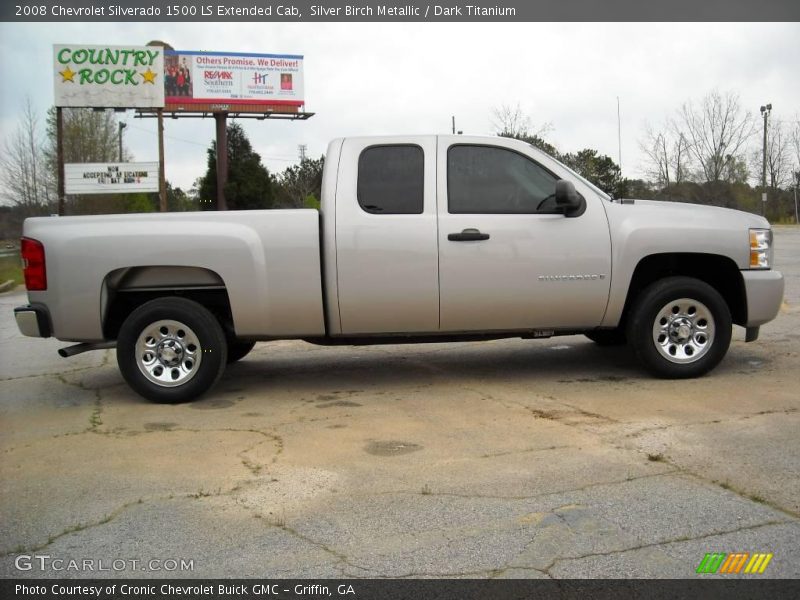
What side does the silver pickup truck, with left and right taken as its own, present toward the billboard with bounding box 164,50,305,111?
left

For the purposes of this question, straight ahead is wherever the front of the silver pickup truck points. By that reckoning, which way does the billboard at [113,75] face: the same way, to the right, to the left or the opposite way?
to the right

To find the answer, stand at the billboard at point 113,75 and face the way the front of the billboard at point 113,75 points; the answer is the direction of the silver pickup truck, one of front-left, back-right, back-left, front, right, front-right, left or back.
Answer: front

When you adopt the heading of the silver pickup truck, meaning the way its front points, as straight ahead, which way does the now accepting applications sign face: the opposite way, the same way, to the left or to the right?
to the right

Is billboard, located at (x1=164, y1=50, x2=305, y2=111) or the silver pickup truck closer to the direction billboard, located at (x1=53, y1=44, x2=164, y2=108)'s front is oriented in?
the silver pickup truck

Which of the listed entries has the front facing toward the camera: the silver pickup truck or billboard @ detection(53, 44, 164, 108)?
the billboard

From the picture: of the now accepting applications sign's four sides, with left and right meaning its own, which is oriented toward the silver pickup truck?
front

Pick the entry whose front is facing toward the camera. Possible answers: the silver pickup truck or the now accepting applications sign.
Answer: the now accepting applications sign

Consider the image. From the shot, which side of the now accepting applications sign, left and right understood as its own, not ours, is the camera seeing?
front

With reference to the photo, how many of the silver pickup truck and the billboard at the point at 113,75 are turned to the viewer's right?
1

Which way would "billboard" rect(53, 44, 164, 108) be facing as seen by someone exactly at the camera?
facing the viewer

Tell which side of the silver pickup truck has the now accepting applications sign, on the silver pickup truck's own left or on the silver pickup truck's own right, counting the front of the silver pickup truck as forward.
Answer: on the silver pickup truck's own left

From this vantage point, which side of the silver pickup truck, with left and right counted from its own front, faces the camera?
right
